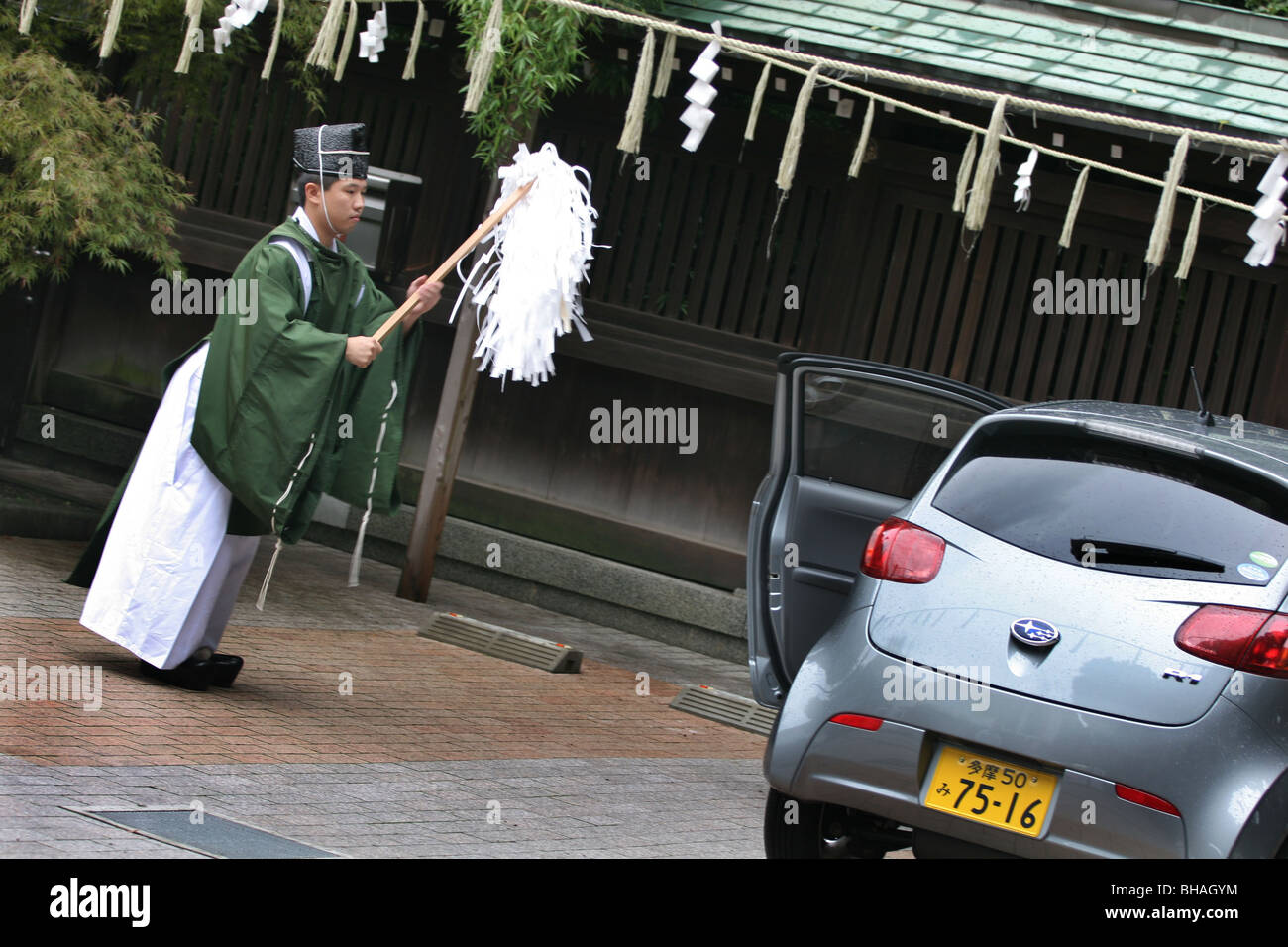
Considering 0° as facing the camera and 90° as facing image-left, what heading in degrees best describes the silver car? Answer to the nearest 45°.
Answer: approximately 180°

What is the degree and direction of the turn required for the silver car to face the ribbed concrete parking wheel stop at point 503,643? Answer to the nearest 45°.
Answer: approximately 45° to its left

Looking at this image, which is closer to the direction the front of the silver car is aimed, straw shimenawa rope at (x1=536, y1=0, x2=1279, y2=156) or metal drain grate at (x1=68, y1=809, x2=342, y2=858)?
the straw shimenawa rope

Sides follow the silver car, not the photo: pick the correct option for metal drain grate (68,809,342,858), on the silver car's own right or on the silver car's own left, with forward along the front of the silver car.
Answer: on the silver car's own left

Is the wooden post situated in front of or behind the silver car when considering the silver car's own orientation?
in front

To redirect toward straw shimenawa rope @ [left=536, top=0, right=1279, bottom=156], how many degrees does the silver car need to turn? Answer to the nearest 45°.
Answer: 0° — it already faces it
